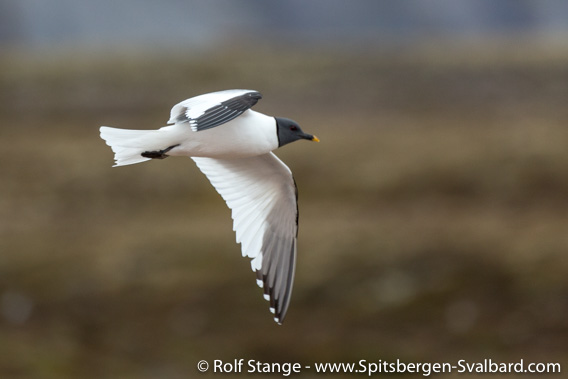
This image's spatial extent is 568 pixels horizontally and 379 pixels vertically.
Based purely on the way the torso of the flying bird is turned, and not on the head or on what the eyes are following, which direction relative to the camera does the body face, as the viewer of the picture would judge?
to the viewer's right
